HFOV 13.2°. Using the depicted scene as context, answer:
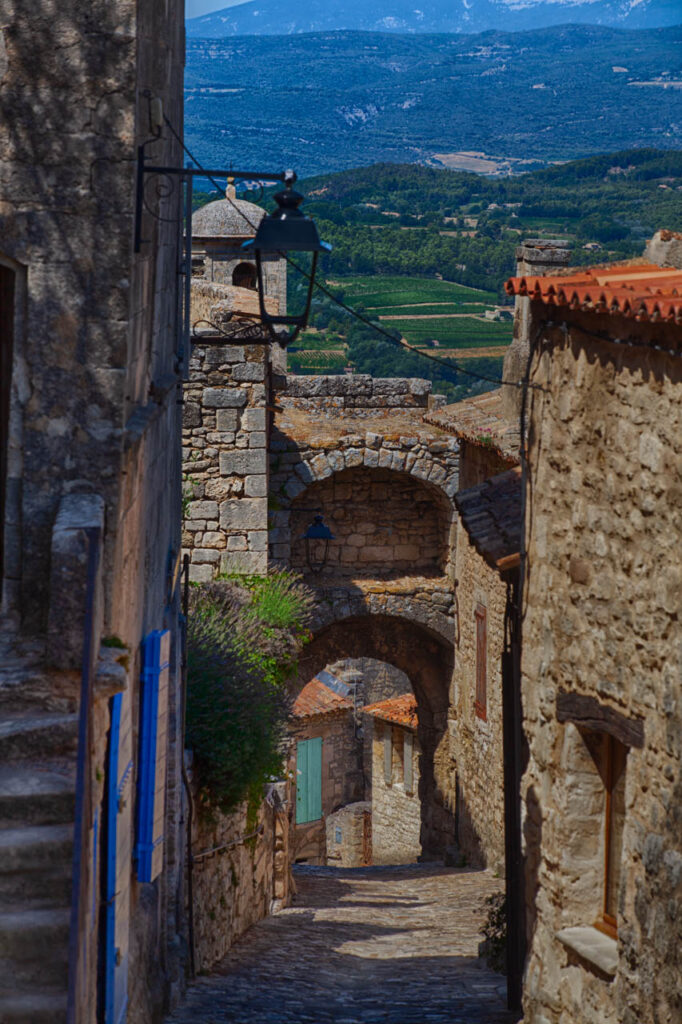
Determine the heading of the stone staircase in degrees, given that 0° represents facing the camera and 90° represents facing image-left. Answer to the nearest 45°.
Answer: approximately 0°

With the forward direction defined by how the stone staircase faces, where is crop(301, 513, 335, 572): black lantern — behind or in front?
behind

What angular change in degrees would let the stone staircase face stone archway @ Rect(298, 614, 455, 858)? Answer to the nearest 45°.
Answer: approximately 180°

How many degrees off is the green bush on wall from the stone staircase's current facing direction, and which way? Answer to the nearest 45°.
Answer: approximately 180°

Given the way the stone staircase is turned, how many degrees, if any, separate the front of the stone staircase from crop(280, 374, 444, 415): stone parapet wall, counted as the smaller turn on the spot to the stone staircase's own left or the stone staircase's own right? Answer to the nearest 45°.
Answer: approximately 180°

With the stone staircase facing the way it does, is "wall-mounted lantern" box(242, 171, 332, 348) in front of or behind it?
behind

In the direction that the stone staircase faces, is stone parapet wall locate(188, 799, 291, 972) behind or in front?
behind
